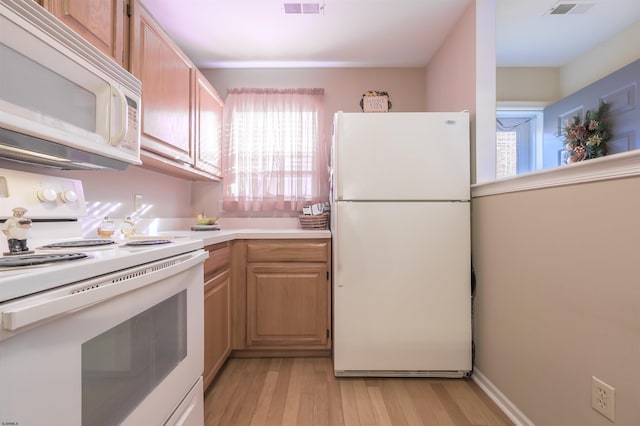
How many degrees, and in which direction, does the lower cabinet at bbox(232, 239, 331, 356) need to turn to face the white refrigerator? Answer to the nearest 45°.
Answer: approximately 45° to its left

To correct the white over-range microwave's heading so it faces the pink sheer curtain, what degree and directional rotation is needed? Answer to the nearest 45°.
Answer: approximately 90° to its left

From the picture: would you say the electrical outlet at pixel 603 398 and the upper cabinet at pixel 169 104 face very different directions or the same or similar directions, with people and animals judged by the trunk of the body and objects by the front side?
very different directions

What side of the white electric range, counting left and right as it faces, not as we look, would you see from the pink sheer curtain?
left

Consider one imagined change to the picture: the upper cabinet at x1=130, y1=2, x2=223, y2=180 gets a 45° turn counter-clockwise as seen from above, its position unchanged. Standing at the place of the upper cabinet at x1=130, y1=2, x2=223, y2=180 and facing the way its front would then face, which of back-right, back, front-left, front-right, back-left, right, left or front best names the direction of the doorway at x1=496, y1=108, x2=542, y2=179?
front

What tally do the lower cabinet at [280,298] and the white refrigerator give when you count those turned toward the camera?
2

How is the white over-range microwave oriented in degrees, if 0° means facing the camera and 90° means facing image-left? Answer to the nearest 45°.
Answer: approximately 315°

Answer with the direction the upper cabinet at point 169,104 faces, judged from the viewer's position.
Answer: facing the viewer and to the right of the viewer

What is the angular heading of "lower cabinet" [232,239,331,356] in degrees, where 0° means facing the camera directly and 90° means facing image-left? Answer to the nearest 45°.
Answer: approximately 0°

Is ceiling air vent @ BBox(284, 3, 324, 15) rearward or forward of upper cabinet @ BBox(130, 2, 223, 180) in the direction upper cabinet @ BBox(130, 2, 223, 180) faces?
forward

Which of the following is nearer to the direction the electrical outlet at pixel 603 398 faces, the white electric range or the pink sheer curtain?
the white electric range

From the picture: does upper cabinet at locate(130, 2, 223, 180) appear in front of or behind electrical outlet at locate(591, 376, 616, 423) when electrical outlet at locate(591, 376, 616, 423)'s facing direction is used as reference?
in front

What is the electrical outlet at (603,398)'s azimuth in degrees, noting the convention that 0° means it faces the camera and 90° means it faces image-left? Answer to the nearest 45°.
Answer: approximately 45°

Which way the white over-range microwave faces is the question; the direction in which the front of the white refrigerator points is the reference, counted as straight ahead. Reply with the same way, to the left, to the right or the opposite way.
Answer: to the left
